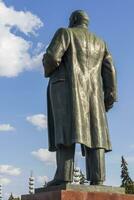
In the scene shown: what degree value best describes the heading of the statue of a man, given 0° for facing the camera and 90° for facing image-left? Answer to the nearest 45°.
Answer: approximately 135°

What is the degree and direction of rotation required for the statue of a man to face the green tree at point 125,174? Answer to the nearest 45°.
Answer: approximately 45° to its right
